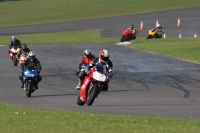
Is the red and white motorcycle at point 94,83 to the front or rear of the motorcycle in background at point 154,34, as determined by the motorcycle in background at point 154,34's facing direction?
to the front

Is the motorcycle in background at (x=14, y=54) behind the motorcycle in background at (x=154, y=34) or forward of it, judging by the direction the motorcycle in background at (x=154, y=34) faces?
forward

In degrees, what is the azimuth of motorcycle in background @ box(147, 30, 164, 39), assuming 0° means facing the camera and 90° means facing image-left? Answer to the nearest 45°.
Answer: approximately 45°

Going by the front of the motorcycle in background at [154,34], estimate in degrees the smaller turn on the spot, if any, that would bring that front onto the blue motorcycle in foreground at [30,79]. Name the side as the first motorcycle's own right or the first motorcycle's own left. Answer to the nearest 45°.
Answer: approximately 45° to the first motorcycle's own left

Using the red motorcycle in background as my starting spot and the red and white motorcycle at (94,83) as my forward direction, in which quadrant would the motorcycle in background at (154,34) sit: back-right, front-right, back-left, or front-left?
back-left
